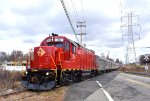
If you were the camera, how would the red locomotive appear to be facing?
facing the viewer and to the left of the viewer
